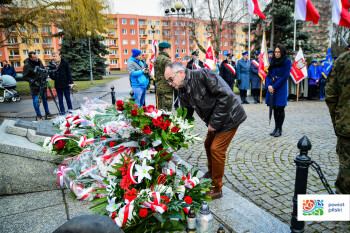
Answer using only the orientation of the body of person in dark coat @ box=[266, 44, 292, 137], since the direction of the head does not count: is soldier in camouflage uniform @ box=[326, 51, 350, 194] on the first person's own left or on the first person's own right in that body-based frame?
on the first person's own left

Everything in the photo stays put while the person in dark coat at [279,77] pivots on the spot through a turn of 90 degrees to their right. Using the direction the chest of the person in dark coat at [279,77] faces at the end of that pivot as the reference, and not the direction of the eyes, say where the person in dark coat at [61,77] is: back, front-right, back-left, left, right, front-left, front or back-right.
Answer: front-left

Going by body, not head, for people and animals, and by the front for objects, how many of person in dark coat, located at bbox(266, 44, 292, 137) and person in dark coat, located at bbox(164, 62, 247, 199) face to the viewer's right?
0

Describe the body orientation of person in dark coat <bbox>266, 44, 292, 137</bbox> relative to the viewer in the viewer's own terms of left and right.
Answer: facing the viewer and to the left of the viewer

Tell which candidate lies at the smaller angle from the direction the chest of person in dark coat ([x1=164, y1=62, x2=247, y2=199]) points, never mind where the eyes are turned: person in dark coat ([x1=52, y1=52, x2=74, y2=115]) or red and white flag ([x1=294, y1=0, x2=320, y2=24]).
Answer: the person in dark coat

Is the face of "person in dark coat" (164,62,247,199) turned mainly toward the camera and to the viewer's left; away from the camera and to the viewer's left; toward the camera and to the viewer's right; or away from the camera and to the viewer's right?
toward the camera and to the viewer's left

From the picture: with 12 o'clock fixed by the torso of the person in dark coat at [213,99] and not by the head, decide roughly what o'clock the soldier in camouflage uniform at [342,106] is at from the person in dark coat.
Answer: The soldier in camouflage uniform is roughly at 7 o'clock from the person in dark coat.

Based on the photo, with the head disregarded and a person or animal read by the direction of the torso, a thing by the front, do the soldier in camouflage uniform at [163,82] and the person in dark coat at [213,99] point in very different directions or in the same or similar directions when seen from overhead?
very different directions

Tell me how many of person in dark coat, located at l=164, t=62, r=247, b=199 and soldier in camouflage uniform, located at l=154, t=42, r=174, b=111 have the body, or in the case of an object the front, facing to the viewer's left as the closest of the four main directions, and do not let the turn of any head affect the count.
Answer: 1

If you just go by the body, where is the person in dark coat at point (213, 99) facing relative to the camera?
to the viewer's left
